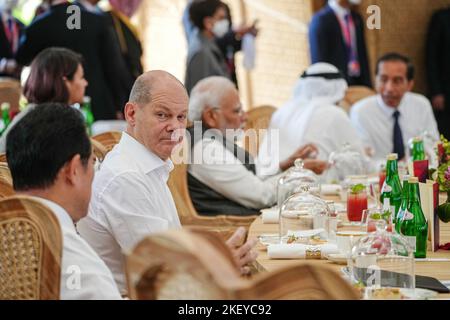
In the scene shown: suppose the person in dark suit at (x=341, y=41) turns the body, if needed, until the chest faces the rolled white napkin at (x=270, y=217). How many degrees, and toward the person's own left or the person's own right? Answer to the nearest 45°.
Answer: approximately 45° to the person's own right

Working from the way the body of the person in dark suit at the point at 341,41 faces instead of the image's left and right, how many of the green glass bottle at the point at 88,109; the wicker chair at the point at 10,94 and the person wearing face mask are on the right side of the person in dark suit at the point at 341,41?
3

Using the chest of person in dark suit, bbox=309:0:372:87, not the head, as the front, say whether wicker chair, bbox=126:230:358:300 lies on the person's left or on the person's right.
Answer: on the person's right

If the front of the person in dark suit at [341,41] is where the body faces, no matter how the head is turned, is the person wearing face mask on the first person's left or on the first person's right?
on the first person's right

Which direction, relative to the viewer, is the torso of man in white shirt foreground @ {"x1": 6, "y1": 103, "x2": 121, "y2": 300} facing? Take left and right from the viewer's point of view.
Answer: facing away from the viewer and to the right of the viewer

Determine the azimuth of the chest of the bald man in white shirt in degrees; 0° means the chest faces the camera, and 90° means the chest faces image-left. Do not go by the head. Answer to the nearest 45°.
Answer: approximately 270°

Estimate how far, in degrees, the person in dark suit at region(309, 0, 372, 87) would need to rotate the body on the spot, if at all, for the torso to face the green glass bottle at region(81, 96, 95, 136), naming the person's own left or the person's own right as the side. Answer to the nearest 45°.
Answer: approximately 90° to the person's own right

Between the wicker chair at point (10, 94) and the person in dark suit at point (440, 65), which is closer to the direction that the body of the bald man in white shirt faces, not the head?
the person in dark suit

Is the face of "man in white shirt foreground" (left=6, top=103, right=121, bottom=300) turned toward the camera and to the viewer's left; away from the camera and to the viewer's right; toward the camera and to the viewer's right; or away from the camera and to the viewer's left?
away from the camera and to the viewer's right
